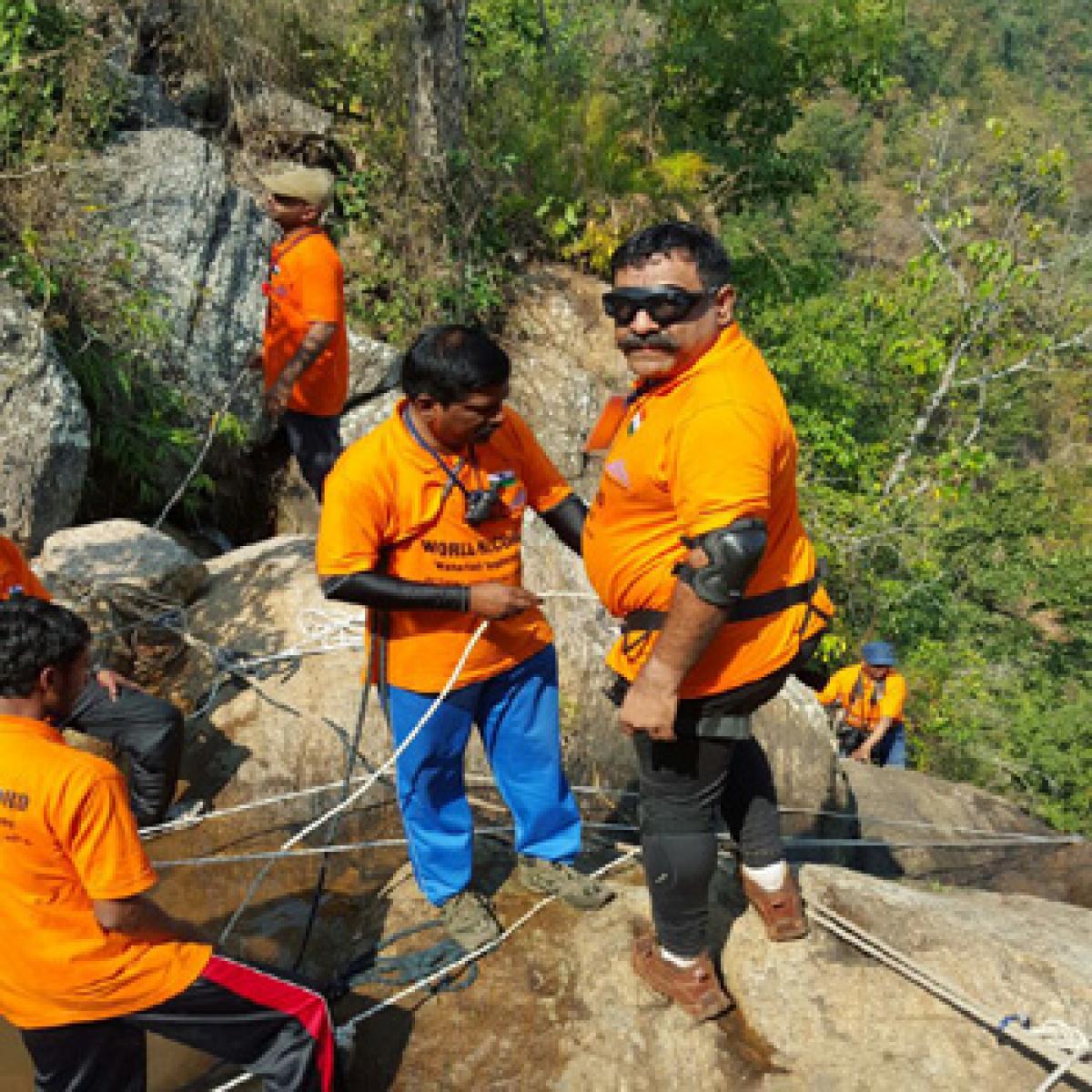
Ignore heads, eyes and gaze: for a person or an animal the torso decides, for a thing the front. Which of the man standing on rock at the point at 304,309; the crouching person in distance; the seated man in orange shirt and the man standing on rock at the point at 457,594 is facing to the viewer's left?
the man standing on rock at the point at 304,309

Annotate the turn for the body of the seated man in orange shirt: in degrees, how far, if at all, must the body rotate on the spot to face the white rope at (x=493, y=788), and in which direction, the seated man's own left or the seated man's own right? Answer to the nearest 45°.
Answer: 0° — they already face it

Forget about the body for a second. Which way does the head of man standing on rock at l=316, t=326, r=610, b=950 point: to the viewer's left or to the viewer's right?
to the viewer's right

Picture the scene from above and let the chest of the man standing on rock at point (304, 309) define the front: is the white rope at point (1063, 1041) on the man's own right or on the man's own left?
on the man's own left

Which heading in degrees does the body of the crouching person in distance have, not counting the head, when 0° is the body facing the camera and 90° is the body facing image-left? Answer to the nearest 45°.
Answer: approximately 0°

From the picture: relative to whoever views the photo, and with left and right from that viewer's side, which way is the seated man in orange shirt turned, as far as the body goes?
facing away from the viewer and to the right of the viewer

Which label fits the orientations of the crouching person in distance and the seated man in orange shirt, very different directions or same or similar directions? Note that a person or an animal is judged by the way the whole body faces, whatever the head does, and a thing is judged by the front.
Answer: very different directions

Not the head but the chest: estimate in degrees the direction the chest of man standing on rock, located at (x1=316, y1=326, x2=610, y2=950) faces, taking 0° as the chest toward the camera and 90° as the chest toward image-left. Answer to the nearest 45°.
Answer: approximately 315°
